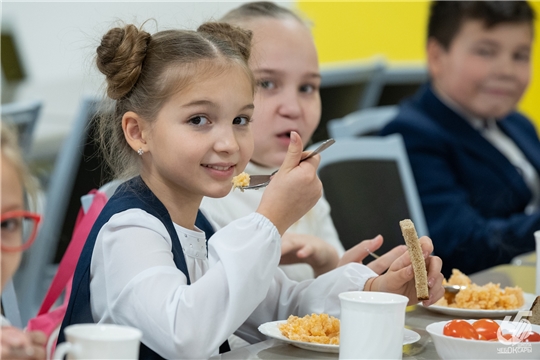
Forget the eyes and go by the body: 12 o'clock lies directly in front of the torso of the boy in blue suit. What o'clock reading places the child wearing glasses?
The child wearing glasses is roughly at 2 o'clock from the boy in blue suit.

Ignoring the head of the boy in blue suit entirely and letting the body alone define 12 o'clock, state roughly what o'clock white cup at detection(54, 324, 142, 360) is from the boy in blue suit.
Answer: The white cup is roughly at 2 o'clock from the boy in blue suit.

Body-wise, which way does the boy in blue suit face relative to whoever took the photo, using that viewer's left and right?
facing the viewer and to the right of the viewer

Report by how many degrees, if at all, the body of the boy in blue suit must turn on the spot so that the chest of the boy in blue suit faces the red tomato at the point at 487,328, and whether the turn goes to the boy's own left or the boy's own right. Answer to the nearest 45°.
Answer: approximately 45° to the boy's own right

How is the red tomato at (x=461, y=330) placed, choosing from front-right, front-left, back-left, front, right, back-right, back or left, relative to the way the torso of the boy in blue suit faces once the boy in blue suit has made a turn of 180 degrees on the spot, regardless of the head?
back-left

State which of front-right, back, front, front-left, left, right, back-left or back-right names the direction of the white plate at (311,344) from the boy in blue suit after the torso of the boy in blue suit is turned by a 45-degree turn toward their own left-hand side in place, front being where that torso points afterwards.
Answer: right
